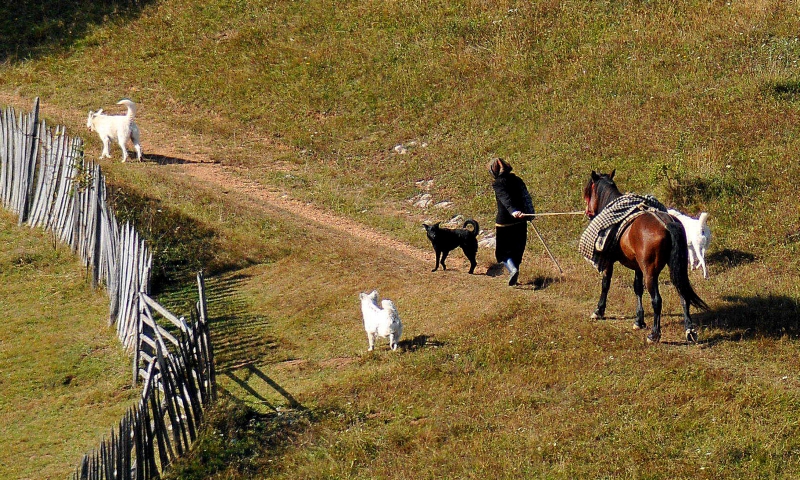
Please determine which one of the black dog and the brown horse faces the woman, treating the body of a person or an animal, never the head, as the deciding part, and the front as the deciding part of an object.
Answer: the brown horse

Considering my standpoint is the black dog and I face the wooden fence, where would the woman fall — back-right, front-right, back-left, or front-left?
back-left

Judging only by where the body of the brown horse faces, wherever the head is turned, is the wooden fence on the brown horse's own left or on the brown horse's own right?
on the brown horse's own left

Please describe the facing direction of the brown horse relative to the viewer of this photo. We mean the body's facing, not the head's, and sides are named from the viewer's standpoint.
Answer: facing away from the viewer and to the left of the viewer

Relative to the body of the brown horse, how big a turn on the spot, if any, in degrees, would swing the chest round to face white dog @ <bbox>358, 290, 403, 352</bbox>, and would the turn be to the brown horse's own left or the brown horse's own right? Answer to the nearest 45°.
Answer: approximately 45° to the brown horse's own left

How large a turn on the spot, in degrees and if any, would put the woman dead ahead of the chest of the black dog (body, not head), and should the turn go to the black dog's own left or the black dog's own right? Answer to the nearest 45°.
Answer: approximately 135° to the black dog's own left

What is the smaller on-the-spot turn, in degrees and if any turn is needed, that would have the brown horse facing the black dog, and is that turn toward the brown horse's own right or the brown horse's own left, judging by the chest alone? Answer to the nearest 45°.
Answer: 0° — it already faces it

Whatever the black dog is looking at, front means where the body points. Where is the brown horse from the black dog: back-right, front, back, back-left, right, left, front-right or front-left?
back-left

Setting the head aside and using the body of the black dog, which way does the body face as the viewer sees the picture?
to the viewer's left
